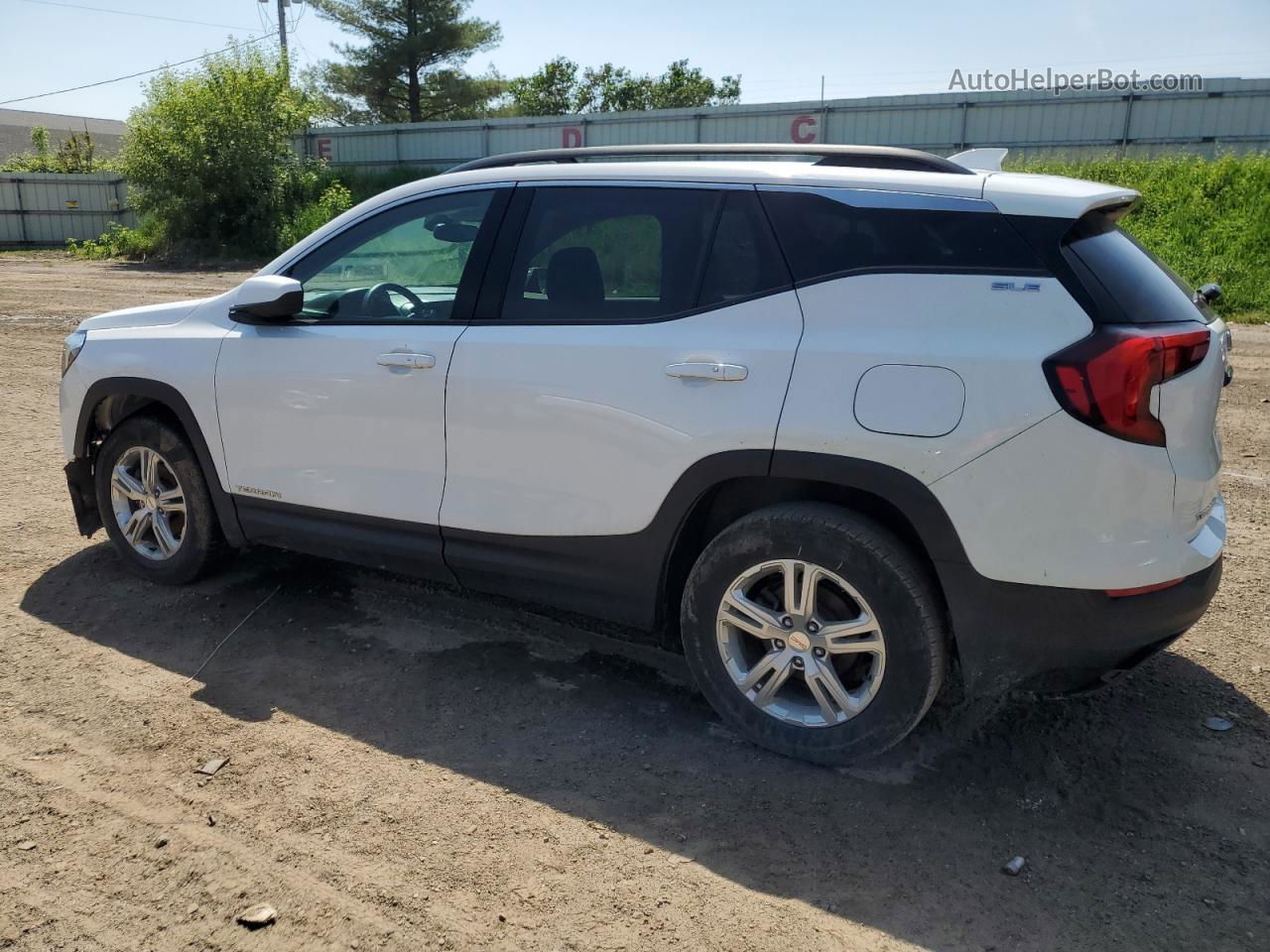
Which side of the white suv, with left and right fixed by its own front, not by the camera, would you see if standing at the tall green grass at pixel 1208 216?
right

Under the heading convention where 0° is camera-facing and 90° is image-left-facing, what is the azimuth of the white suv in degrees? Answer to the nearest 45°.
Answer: approximately 135°

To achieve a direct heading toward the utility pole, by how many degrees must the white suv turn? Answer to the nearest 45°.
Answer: approximately 45° to its right

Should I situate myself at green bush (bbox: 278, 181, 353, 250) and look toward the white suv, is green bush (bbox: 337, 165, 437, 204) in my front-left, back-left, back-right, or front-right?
back-left

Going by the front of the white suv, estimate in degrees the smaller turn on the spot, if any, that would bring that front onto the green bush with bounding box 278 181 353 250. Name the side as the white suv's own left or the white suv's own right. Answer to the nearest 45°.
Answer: approximately 45° to the white suv's own right
